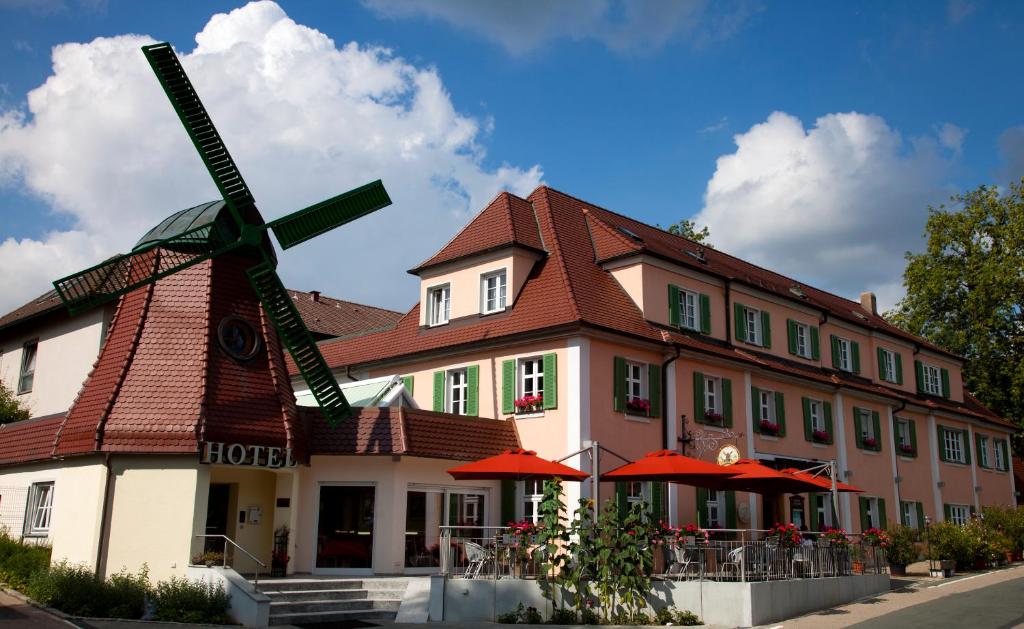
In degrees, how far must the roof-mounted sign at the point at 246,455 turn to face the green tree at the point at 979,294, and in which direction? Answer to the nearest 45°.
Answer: approximately 90° to its left

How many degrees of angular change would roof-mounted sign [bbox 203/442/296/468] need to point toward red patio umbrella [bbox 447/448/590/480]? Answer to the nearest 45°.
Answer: approximately 45° to its left

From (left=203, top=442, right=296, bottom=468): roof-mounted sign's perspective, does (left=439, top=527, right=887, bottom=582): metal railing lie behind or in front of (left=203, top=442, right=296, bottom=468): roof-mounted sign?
in front

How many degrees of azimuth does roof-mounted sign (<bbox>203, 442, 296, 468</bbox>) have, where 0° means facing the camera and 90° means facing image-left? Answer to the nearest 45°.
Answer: approximately 315°

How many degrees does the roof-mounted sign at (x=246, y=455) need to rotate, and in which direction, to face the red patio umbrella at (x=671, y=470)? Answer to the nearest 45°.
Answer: approximately 45° to its left

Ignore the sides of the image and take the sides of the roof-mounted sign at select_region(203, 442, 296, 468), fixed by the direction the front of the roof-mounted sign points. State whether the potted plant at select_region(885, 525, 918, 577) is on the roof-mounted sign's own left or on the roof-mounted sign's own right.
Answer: on the roof-mounted sign's own left

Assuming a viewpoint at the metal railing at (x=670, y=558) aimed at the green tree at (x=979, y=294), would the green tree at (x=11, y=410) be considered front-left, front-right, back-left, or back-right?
back-left

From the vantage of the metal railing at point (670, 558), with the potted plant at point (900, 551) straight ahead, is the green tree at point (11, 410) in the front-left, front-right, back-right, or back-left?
back-left
